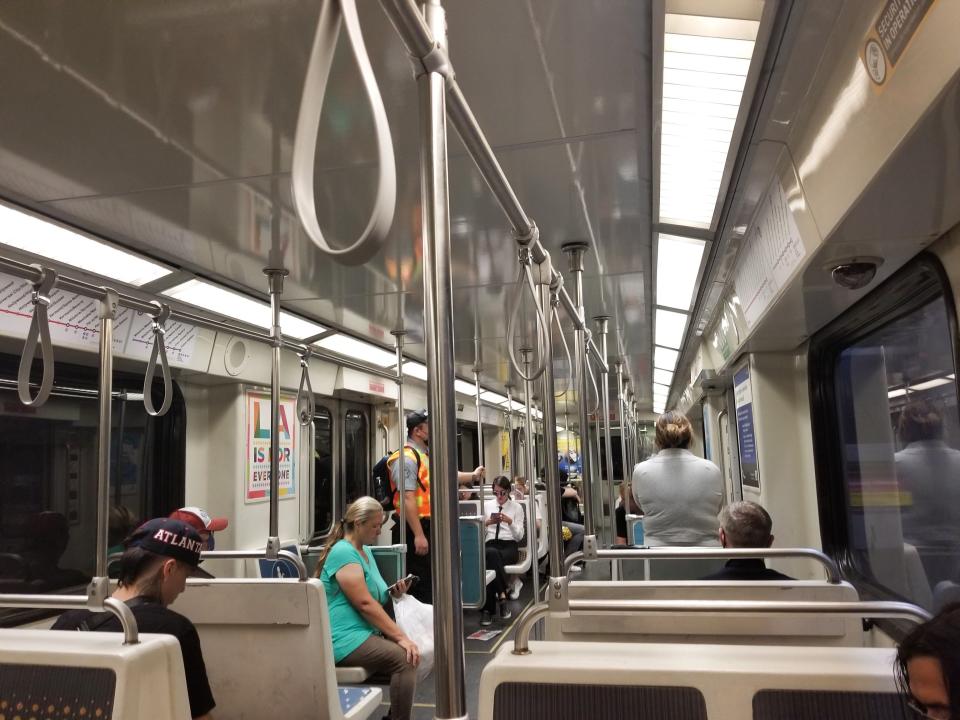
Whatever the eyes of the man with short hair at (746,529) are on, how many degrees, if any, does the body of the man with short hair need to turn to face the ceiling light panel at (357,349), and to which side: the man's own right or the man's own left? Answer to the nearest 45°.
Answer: approximately 45° to the man's own left

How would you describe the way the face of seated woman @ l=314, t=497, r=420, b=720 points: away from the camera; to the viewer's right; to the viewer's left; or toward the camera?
to the viewer's right

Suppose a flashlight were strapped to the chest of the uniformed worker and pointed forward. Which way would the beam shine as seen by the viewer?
to the viewer's right

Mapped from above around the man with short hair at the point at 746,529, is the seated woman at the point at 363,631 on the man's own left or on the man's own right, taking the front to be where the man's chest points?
on the man's own left

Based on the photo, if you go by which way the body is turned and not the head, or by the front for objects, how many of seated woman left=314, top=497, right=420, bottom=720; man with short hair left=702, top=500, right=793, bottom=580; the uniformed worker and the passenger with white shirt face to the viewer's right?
2

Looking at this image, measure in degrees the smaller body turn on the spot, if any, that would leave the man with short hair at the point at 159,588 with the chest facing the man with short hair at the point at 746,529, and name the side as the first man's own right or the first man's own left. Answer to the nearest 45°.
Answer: approximately 45° to the first man's own right

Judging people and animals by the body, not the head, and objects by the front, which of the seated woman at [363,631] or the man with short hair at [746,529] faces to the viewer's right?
the seated woman

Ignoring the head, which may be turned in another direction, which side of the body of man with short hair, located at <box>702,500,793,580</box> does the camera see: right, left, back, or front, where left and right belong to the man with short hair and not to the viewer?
back

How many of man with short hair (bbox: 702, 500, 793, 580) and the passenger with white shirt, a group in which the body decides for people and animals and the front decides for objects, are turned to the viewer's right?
0

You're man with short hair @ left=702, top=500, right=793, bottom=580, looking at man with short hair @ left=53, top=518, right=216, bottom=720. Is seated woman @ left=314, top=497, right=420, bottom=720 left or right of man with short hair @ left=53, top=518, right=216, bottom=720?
right

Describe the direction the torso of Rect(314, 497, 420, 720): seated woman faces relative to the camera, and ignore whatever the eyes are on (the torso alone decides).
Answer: to the viewer's right
